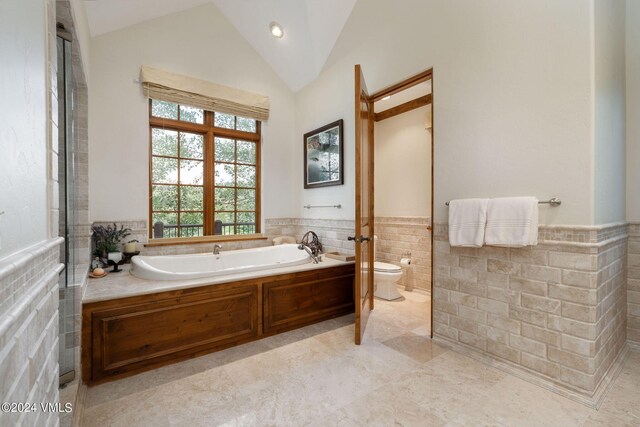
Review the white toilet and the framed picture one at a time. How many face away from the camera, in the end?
0

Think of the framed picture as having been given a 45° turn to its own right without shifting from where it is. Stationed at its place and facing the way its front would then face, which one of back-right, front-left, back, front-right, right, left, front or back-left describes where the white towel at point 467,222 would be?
back-left

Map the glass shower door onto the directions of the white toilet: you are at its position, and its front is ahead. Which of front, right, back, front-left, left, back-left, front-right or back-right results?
right

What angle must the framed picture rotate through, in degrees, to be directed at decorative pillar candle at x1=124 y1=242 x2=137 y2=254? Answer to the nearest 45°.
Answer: approximately 45° to its right

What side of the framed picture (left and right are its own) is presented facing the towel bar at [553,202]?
left

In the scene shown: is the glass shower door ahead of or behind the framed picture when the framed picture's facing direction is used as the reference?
ahead

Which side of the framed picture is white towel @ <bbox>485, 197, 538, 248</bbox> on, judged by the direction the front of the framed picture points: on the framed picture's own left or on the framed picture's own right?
on the framed picture's own left
